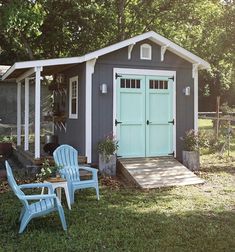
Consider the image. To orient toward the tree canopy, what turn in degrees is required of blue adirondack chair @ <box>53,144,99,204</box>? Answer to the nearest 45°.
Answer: approximately 135° to its left

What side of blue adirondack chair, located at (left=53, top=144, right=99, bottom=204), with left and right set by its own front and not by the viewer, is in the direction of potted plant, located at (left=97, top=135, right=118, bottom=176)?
left

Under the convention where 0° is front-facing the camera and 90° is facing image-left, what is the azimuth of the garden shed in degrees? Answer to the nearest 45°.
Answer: approximately 315°

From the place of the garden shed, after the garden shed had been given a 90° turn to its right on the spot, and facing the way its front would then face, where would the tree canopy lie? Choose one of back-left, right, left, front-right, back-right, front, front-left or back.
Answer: back-right

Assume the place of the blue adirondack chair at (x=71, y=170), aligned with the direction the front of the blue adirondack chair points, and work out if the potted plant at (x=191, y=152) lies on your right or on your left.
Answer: on your left

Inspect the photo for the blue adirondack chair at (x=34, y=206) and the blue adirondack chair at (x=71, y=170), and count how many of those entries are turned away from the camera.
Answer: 0
